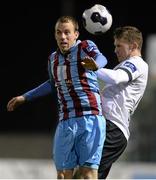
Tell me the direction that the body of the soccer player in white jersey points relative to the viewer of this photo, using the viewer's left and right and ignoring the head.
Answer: facing to the left of the viewer

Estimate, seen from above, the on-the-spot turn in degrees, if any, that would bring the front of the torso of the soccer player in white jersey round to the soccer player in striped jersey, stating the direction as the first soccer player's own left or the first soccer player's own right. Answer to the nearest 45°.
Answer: approximately 45° to the first soccer player's own left
